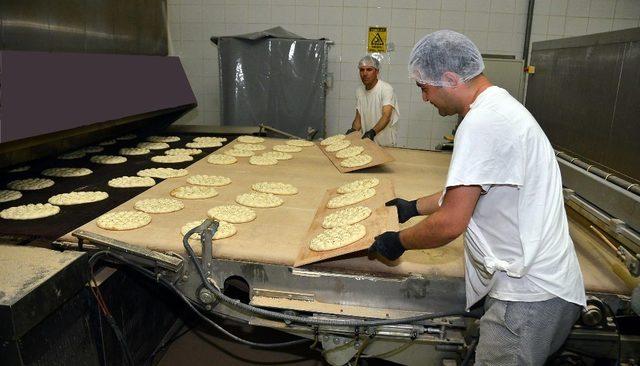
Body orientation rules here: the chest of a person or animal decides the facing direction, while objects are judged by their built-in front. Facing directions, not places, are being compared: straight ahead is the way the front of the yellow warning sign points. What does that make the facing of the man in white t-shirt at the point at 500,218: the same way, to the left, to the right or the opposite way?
to the right

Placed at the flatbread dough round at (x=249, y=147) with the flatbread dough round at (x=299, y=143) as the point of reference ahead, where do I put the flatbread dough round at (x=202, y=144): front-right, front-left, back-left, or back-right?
back-left

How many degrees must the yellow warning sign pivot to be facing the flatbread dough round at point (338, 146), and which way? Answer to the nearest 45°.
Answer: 0° — it already faces it

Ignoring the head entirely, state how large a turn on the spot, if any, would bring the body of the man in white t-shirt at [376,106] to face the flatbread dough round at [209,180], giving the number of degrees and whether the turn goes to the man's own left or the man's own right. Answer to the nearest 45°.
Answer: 0° — they already face it

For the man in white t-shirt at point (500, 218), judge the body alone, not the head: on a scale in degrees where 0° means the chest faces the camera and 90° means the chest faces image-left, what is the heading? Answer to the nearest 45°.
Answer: approximately 90°

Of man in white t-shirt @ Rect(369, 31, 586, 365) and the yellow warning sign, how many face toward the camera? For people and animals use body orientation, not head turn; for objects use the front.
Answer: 1

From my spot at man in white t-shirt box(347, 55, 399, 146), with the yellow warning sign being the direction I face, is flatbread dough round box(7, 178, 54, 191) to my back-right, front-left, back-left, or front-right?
back-left
